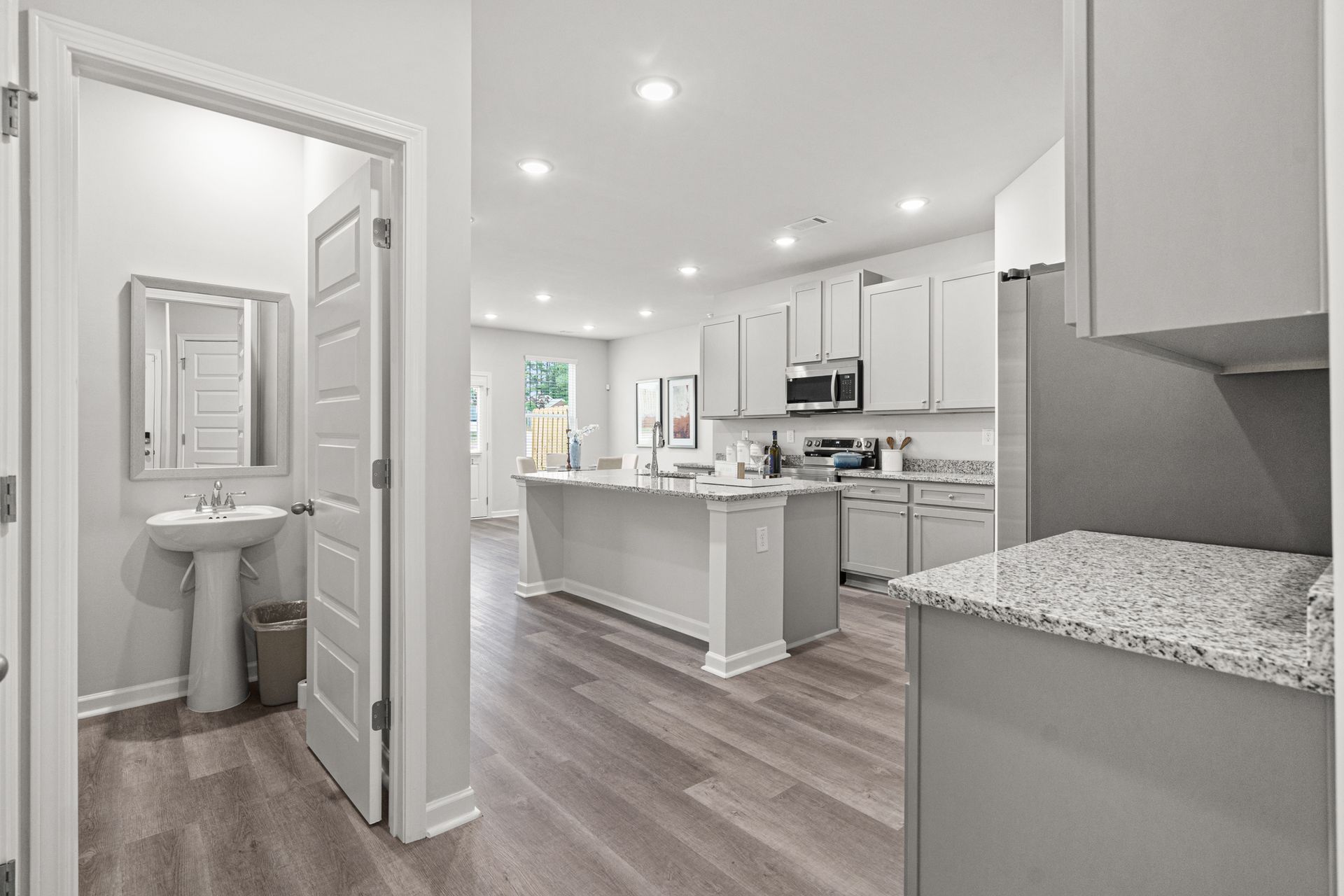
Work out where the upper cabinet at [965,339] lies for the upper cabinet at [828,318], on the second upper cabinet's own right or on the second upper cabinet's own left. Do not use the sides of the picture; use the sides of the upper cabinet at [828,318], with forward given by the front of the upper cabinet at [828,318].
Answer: on the second upper cabinet's own left

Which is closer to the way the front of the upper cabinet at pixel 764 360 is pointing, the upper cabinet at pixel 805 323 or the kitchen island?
the kitchen island

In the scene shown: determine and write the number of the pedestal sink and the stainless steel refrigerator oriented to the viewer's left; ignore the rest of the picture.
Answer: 1

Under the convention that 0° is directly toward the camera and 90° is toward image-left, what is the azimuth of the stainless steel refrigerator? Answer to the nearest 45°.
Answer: approximately 90°

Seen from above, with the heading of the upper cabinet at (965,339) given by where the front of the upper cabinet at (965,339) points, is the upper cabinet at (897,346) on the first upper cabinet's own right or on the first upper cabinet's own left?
on the first upper cabinet's own right
